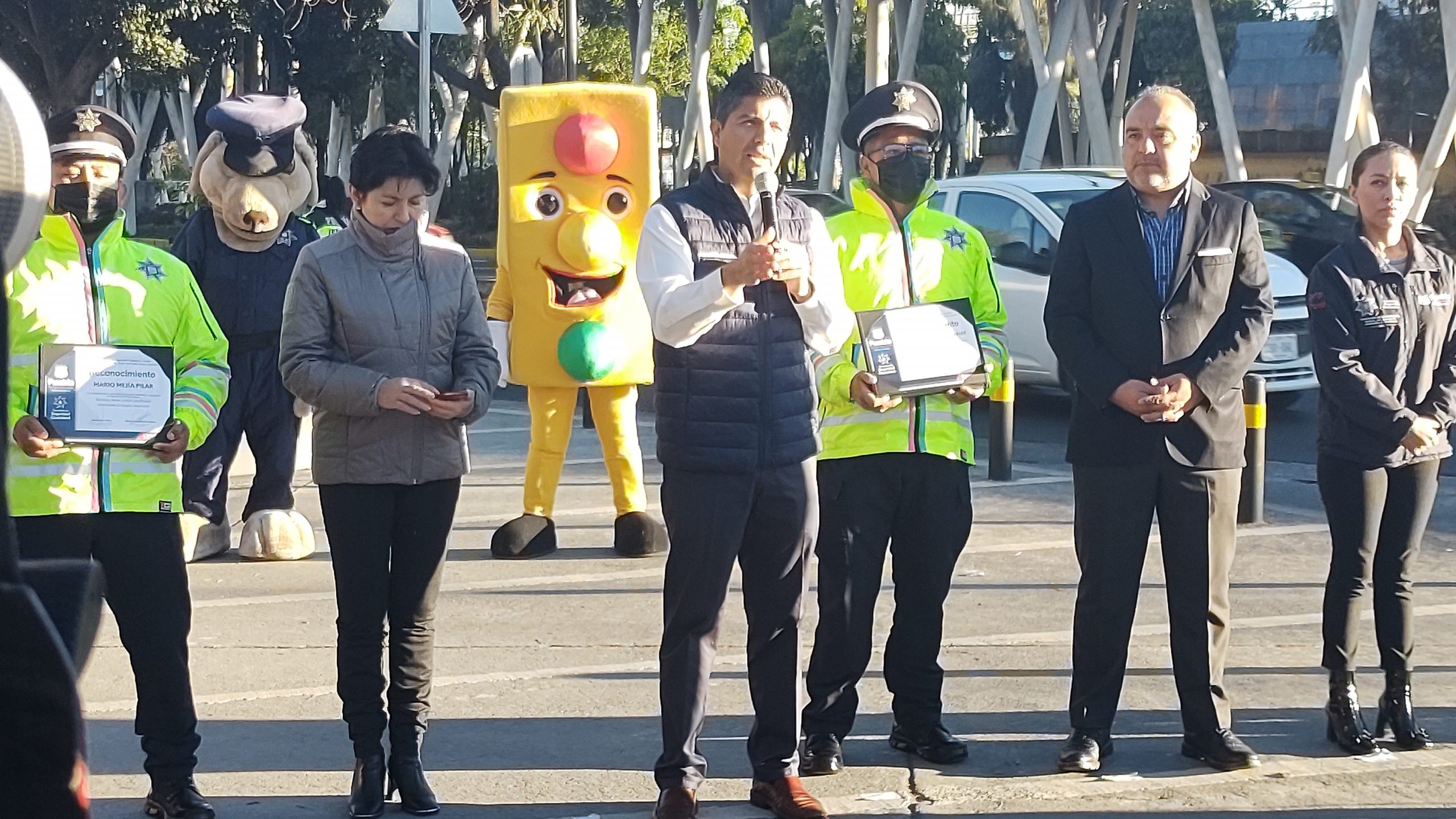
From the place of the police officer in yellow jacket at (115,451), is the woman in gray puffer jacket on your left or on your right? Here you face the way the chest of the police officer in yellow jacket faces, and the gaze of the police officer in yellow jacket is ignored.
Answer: on your left

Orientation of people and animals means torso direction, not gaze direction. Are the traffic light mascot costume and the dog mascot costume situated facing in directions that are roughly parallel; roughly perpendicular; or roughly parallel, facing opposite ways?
roughly parallel

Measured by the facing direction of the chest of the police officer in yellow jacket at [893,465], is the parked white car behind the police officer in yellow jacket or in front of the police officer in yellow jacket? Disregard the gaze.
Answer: behind

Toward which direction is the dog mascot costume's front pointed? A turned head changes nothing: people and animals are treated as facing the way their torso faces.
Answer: toward the camera

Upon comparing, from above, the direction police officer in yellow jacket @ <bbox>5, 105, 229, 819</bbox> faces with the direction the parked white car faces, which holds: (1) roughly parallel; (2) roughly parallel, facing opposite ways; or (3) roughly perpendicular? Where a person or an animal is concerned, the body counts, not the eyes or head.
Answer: roughly parallel

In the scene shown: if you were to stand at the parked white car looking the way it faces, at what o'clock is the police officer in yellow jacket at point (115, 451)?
The police officer in yellow jacket is roughly at 2 o'clock from the parked white car.

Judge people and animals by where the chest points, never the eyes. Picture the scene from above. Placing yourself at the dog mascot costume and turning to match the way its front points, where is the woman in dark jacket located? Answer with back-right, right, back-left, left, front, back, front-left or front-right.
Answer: front-left

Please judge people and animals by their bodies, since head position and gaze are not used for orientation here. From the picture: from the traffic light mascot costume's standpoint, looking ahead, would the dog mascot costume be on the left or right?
on its right

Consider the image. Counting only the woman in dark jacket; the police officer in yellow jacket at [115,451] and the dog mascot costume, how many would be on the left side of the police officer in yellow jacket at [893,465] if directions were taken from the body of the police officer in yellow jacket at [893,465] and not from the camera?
1

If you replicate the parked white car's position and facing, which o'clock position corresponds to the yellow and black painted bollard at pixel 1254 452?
The yellow and black painted bollard is roughly at 1 o'clock from the parked white car.

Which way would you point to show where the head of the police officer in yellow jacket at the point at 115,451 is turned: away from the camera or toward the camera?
toward the camera

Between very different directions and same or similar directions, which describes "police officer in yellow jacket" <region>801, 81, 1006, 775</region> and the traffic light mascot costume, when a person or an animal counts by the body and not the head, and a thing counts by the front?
same or similar directions

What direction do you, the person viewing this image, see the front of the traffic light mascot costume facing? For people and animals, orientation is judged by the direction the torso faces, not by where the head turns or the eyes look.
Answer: facing the viewer

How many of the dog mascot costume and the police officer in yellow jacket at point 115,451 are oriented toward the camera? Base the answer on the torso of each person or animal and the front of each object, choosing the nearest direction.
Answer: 2

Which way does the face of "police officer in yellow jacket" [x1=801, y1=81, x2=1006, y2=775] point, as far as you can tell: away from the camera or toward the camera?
toward the camera

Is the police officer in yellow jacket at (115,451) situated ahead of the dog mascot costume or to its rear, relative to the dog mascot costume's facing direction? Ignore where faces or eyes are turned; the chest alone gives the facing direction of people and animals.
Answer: ahead

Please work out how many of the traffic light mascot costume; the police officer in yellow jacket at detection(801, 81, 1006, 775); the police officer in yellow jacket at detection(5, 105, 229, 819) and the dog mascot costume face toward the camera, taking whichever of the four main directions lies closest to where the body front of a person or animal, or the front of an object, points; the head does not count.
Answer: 4

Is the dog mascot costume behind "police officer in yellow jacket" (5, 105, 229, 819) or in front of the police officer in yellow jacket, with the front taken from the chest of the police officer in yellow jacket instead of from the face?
behind
